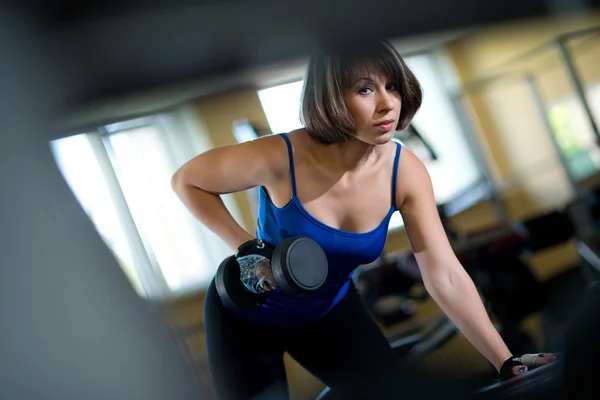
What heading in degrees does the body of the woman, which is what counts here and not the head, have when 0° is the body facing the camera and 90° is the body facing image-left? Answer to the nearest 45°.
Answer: approximately 315°
